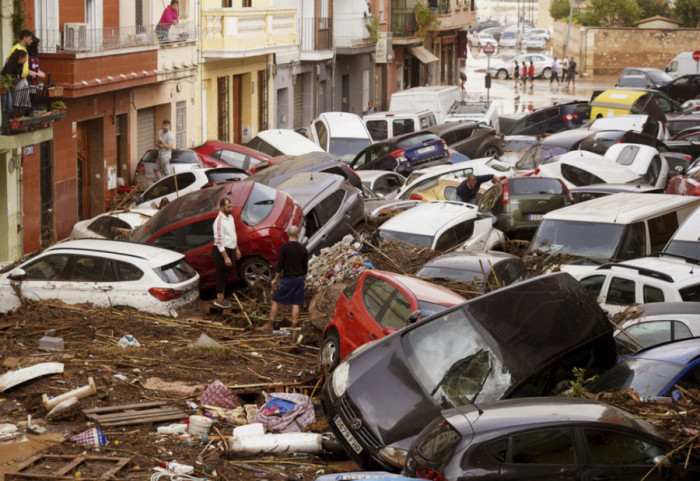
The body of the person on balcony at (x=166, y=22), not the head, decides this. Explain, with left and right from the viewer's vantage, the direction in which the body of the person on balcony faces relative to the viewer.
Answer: facing the viewer and to the right of the viewer

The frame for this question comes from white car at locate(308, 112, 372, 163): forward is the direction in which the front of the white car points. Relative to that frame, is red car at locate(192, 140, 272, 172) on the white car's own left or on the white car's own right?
on the white car's own right

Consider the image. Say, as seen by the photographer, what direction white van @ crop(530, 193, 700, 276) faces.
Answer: facing the viewer and to the left of the viewer

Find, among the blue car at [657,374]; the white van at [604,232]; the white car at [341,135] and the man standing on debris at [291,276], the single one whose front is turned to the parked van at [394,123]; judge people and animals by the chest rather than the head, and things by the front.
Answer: the man standing on debris

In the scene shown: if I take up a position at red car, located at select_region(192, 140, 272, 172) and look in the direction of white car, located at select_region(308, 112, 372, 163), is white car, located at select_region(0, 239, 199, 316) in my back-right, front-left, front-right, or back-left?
back-right

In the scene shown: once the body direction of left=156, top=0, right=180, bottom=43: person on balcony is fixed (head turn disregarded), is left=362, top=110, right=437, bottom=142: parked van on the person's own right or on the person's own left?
on the person's own left

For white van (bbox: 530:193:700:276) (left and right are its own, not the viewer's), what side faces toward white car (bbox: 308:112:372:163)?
right

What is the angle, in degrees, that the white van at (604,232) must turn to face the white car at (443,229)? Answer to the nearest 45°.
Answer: approximately 45° to its right

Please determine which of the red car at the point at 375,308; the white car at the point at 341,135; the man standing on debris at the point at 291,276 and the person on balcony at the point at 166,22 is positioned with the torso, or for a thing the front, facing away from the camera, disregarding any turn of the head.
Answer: the man standing on debris

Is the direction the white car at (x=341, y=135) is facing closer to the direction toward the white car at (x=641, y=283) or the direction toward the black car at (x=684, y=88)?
the white car at (x=641, y=283)

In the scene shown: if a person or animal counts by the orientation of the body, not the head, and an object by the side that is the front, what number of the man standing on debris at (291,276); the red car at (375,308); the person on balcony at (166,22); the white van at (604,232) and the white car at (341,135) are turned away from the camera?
1
